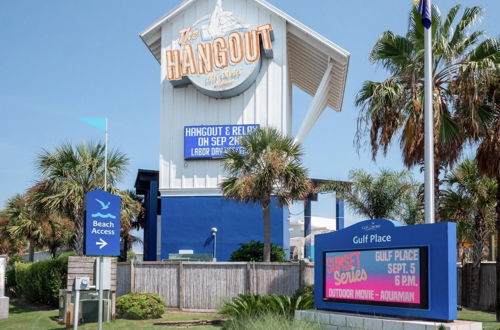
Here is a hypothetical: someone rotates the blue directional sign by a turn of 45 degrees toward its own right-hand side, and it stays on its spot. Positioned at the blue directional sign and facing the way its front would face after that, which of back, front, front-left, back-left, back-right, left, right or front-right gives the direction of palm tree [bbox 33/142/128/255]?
back-right

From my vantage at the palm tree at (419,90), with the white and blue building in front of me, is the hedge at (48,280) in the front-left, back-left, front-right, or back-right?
front-left

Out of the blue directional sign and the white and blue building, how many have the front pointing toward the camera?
2

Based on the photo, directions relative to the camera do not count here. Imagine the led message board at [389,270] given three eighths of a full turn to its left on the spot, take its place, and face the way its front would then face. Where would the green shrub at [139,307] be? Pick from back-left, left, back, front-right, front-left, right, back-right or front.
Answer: back-left

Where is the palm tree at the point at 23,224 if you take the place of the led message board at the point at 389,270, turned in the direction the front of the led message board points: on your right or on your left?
on your right

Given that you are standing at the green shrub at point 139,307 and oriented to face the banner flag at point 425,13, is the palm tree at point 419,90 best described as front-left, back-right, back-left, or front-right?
front-left

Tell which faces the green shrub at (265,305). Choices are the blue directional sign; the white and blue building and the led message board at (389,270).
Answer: the white and blue building

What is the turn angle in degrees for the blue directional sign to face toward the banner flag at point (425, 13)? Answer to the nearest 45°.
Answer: approximately 90° to its left

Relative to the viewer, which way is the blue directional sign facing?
toward the camera

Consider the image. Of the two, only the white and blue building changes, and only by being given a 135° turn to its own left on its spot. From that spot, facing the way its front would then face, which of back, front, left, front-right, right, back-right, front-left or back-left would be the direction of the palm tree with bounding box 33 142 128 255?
back

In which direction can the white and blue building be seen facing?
toward the camera

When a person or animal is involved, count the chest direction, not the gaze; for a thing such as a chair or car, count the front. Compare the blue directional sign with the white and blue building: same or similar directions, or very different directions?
same or similar directions

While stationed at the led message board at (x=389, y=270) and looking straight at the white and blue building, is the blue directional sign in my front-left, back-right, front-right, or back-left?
front-left
